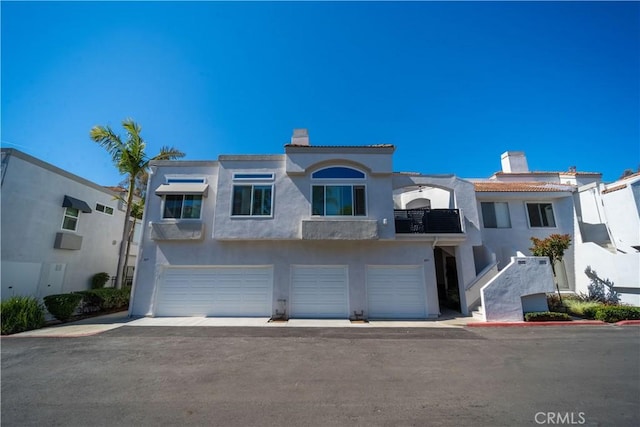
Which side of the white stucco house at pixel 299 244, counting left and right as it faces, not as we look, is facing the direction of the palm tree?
right

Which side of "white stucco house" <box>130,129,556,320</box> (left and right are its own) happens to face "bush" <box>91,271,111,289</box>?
right

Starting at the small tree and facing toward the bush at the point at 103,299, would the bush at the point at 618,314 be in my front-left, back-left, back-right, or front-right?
back-left

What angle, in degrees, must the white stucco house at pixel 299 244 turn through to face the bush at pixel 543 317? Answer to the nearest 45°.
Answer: approximately 90° to its left

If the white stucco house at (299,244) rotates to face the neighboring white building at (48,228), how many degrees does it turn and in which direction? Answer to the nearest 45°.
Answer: approximately 90° to its right

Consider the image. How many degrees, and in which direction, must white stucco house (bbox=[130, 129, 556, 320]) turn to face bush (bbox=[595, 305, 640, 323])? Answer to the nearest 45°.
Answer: approximately 90° to its left

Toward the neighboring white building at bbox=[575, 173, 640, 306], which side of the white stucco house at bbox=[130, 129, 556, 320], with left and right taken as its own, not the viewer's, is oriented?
left

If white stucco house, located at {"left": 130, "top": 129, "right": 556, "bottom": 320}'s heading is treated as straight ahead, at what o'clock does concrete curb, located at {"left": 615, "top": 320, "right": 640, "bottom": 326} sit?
The concrete curb is roughly at 9 o'clock from the white stucco house.

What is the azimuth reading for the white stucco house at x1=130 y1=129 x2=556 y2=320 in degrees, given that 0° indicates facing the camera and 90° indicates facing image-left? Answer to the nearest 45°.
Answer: approximately 0°

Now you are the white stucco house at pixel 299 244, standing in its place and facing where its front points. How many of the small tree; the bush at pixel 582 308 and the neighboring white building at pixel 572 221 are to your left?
3

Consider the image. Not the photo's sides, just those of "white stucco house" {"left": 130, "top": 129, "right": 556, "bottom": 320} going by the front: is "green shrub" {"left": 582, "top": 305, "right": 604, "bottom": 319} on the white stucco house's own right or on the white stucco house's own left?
on the white stucco house's own left
